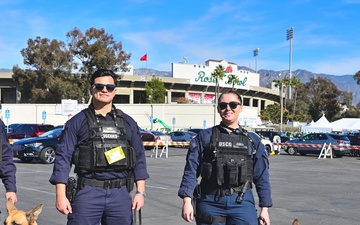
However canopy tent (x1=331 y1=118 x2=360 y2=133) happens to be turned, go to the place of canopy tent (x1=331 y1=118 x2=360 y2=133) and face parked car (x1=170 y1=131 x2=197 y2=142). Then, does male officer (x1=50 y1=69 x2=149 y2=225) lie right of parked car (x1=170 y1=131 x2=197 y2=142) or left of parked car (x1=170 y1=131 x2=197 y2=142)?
left

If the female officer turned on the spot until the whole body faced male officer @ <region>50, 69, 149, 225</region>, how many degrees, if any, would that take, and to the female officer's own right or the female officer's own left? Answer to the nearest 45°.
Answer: approximately 90° to the female officer's own right

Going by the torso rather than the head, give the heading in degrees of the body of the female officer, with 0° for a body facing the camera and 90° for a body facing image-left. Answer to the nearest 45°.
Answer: approximately 0°

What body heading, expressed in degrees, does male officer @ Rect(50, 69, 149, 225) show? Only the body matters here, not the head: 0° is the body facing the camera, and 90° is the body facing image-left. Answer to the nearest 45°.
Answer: approximately 0°

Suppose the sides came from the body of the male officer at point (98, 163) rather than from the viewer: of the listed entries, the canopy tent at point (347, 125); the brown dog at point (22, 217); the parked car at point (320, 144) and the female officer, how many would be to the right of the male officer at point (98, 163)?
1

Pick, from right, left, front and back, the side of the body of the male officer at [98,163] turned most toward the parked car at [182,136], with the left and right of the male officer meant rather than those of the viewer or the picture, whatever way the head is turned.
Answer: back

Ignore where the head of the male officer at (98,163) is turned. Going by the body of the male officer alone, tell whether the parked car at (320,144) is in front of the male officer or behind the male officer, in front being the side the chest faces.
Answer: behind
